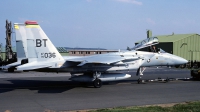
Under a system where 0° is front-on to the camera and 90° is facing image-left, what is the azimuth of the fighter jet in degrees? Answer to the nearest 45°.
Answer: approximately 270°
